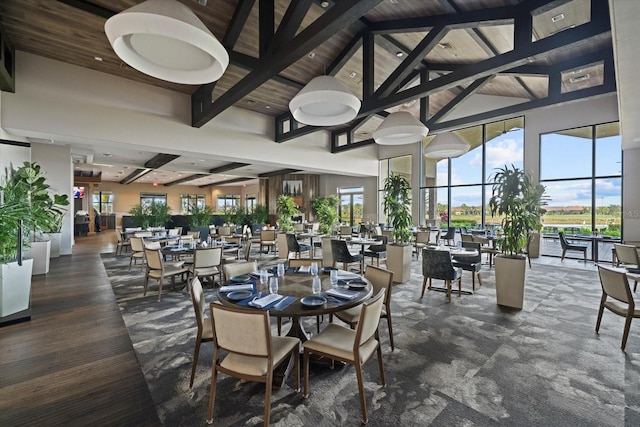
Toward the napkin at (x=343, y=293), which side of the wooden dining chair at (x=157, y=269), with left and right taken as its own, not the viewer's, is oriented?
right

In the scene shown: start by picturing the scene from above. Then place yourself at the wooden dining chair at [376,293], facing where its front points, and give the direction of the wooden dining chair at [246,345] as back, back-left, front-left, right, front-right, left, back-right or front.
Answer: front

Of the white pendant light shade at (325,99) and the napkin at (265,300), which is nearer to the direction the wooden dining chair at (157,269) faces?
the white pendant light shade

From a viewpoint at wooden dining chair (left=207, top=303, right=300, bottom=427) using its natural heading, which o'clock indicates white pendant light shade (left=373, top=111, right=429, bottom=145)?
The white pendant light shade is roughly at 12 o'clock from the wooden dining chair.

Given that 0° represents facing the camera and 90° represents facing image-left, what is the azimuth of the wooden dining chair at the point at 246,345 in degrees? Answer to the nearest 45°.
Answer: approximately 225°

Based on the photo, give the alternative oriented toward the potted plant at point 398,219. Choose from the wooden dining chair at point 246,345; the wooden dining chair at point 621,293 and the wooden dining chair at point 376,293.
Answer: the wooden dining chair at point 246,345

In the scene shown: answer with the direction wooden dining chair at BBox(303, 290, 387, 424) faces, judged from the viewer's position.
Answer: facing away from the viewer and to the left of the viewer

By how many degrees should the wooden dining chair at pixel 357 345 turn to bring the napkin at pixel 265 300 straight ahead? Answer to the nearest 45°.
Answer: approximately 45° to its left

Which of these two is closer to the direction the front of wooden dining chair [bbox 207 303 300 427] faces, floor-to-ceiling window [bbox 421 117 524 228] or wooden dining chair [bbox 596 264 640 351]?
the floor-to-ceiling window

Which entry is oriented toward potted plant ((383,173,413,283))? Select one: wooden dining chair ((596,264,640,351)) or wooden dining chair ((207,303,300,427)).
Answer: wooden dining chair ((207,303,300,427))

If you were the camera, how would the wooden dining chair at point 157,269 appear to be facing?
facing away from the viewer and to the right of the viewer

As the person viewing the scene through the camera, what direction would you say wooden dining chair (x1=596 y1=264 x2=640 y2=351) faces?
facing away from the viewer and to the right of the viewer

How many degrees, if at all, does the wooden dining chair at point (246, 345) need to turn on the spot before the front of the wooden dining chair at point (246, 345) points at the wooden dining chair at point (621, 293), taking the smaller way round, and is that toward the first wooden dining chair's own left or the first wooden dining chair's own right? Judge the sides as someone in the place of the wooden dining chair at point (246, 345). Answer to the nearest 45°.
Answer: approximately 45° to the first wooden dining chair's own right

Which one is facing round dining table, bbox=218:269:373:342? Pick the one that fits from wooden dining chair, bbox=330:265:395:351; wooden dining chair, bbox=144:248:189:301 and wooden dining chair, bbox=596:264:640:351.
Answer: wooden dining chair, bbox=330:265:395:351

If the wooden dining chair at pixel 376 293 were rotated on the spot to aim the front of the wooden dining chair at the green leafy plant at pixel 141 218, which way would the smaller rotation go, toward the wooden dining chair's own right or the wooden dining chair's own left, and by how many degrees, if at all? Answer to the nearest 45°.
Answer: approximately 90° to the wooden dining chair's own right
